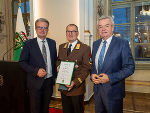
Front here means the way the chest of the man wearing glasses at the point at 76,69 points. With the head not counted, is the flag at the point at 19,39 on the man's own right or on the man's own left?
on the man's own right

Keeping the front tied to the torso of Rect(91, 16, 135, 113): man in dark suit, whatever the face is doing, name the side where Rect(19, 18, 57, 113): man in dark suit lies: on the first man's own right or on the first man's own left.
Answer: on the first man's own right

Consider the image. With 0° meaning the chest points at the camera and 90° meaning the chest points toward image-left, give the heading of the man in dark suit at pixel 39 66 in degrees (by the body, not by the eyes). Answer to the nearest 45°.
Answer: approximately 315°

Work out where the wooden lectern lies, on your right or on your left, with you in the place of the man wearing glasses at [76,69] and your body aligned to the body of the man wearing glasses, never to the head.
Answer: on your right

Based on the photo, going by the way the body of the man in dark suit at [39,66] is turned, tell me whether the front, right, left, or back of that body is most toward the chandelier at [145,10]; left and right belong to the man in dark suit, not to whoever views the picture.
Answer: left

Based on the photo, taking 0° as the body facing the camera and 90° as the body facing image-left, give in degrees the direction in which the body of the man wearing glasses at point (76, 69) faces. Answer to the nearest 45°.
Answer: approximately 45°

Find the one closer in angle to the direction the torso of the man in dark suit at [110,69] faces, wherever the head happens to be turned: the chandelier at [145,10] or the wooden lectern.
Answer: the wooden lectern
